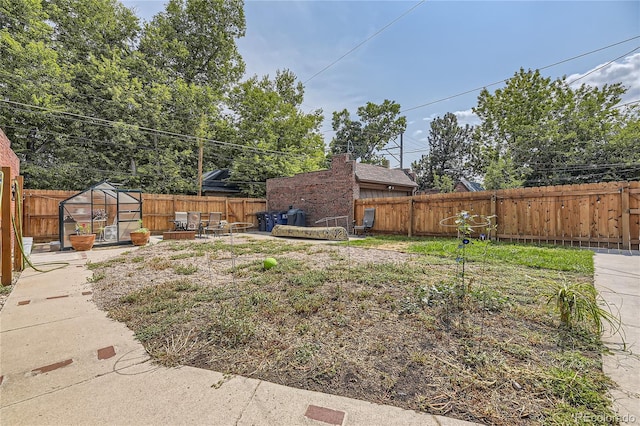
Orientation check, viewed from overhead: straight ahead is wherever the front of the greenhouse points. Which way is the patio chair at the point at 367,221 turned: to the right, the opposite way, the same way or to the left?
to the right

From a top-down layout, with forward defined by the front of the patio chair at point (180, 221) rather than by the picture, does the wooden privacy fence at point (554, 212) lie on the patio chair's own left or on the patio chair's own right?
on the patio chair's own left

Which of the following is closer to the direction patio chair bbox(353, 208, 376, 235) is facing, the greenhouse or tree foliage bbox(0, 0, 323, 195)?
the greenhouse

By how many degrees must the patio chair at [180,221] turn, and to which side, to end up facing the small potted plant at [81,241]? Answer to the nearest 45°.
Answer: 0° — it already faces it

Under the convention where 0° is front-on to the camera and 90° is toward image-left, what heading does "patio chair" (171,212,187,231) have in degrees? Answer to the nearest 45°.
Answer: approximately 45°

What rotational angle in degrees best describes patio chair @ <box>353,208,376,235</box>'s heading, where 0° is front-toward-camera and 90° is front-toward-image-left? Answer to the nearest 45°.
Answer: approximately 45°

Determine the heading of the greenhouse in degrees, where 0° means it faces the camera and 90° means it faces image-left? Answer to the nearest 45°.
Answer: approximately 0°

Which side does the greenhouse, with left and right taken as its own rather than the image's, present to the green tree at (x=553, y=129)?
left

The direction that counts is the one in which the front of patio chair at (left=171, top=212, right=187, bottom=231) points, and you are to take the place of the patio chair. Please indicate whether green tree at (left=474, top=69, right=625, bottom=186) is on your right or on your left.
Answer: on your left
